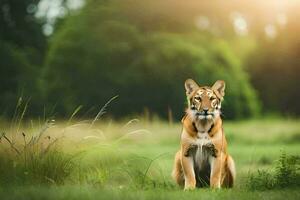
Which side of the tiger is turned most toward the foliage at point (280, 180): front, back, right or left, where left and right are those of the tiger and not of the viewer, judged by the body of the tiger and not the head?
left

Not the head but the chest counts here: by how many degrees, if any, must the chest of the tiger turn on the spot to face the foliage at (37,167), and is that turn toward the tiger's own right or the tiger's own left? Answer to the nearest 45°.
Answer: approximately 90° to the tiger's own right

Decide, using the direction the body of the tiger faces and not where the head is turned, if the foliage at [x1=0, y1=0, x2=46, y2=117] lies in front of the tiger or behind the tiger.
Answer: behind

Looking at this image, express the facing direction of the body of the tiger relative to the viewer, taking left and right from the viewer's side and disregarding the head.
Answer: facing the viewer

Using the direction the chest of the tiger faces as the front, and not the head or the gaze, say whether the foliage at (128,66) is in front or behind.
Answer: behind

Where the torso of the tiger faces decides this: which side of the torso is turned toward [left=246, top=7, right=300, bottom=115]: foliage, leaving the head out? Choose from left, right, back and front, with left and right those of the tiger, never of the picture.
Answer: back
